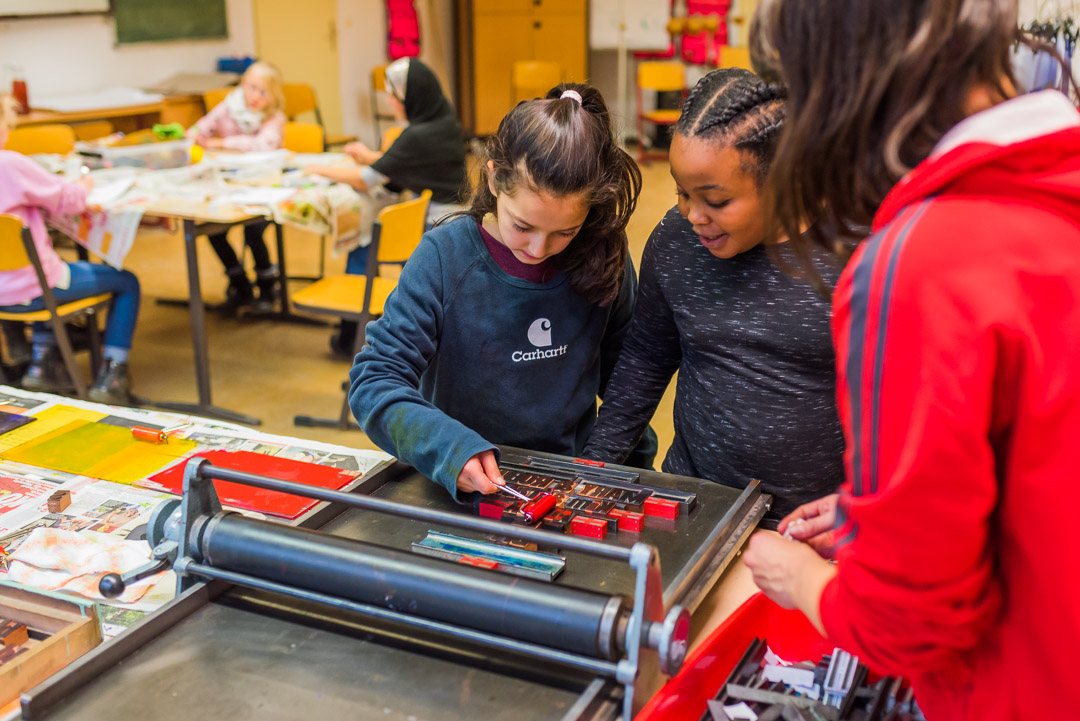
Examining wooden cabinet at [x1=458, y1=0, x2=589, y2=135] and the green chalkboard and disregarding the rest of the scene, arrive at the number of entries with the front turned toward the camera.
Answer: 2

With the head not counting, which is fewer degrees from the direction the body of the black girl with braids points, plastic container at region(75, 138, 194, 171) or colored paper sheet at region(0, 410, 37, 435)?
the colored paper sheet

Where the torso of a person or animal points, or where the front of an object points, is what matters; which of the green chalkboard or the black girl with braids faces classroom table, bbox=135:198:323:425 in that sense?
the green chalkboard

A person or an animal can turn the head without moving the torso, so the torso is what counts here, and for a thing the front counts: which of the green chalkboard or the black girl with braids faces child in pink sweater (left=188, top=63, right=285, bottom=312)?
the green chalkboard

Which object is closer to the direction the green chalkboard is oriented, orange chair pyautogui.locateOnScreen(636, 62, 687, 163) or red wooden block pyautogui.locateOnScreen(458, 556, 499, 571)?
the red wooden block

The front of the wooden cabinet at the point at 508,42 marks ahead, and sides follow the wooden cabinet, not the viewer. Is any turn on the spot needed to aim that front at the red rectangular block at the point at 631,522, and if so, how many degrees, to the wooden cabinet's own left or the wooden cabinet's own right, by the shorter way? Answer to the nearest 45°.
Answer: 0° — it already faces it

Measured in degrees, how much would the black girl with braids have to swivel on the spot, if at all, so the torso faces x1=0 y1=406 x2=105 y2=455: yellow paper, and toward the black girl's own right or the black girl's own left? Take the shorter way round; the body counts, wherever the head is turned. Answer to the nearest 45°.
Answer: approximately 45° to the black girl's own right

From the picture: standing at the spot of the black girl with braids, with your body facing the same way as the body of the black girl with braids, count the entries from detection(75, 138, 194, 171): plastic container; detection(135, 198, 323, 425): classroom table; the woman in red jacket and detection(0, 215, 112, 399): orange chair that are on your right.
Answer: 3

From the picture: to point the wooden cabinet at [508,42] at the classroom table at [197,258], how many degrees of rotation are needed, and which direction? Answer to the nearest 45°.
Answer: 0° — it already faces it

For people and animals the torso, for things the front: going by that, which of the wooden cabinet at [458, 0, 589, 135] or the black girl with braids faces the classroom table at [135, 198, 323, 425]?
the wooden cabinet

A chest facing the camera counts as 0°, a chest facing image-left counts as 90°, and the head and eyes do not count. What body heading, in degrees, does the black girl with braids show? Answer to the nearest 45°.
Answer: approximately 45°

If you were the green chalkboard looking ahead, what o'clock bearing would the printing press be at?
The printing press is roughly at 12 o'clock from the green chalkboard.

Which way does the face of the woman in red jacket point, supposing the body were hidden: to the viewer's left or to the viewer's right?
to the viewer's left

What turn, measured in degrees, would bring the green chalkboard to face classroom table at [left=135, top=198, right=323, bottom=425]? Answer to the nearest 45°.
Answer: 0° — it already faces it
